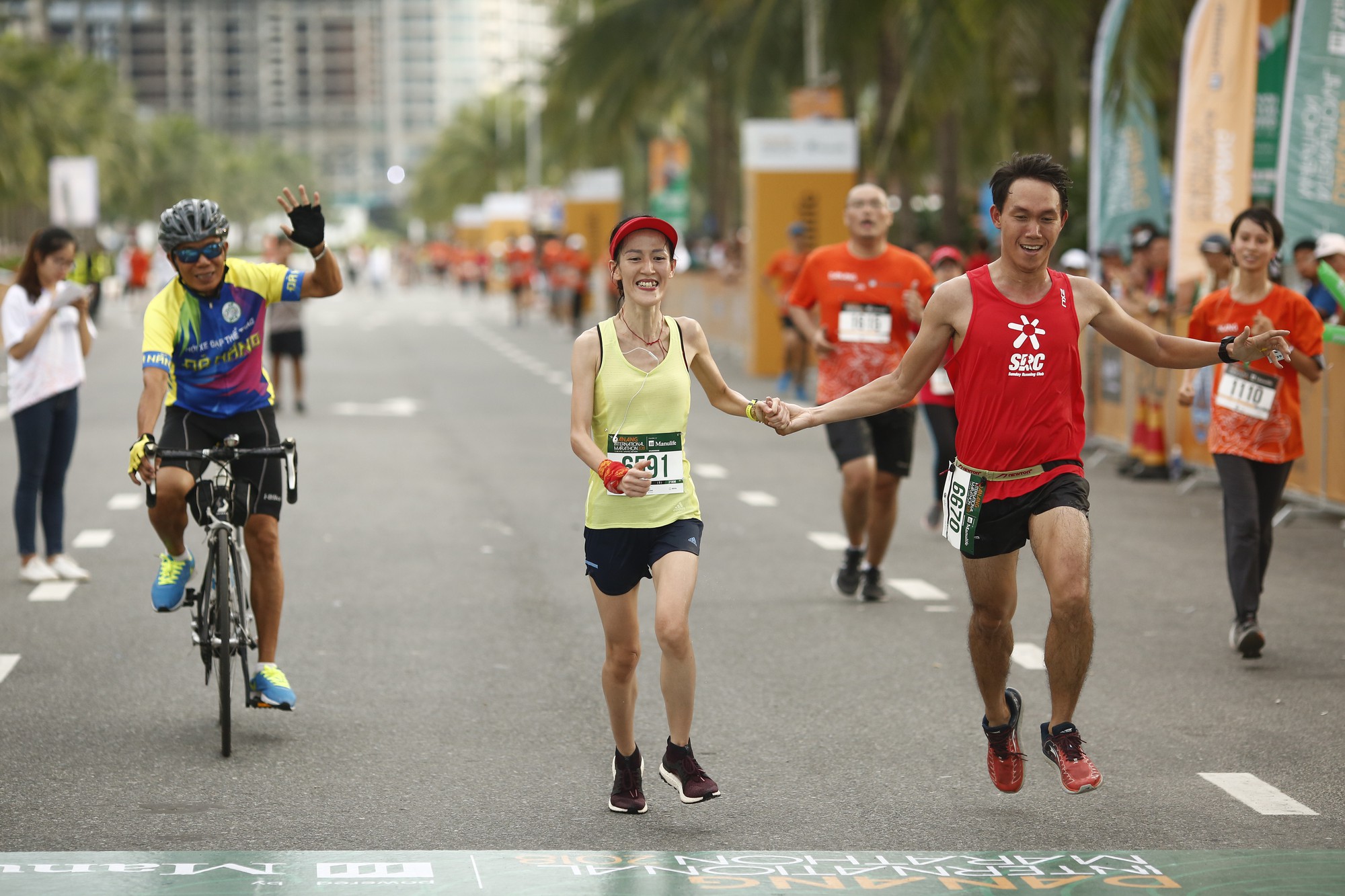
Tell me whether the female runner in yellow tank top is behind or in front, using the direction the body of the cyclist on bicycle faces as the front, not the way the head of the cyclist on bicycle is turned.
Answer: in front

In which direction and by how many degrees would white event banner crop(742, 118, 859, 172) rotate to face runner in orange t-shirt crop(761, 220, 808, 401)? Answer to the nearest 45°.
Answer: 0° — it already faces them

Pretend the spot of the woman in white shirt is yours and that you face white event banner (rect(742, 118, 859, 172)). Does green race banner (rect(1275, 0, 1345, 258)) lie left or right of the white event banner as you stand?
right

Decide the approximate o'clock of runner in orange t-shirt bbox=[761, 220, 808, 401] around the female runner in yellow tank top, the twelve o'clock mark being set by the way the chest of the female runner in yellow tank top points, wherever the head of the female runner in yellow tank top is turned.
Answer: The runner in orange t-shirt is roughly at 6 o'clock from the female runner in yellow tank top.

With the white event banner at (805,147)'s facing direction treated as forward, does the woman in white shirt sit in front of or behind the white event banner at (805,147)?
in front

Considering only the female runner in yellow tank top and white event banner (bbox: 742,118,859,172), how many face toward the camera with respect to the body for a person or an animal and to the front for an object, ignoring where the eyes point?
2

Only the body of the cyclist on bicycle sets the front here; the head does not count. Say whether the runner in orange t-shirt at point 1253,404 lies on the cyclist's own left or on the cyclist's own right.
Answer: on the cyclist's own left

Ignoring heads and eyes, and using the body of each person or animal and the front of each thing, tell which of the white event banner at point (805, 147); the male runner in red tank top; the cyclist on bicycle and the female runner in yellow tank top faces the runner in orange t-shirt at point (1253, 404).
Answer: the white event banner

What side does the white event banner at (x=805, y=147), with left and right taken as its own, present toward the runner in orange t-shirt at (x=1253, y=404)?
front

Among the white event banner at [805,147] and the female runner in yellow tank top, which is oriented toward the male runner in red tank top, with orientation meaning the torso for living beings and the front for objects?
the white event banner

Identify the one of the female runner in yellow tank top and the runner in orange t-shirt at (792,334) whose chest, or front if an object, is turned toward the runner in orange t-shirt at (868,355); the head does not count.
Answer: the runner in orange t-shirt at (792,334)
